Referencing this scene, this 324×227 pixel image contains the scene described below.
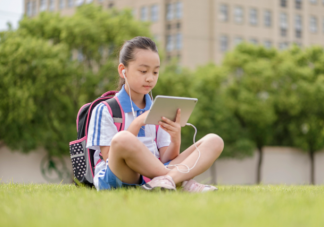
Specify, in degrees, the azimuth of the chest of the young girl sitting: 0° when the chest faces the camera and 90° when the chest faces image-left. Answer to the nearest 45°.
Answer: approximately 315°

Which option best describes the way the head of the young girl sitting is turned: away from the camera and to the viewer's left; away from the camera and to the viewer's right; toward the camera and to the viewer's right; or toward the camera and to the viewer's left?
toward the camera and to the viewer's right

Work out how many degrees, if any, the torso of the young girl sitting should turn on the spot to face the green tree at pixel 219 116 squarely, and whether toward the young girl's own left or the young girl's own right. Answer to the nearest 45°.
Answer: approximately 135° to the young girl's own left

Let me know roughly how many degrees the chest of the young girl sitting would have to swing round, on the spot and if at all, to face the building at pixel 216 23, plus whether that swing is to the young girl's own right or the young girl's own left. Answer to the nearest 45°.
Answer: approximately 135° to the young girl's own left

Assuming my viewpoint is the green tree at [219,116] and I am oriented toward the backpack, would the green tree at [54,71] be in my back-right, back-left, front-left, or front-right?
front-right

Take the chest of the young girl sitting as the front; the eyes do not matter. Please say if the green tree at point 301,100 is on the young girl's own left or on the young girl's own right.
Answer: on the young girl's own left
